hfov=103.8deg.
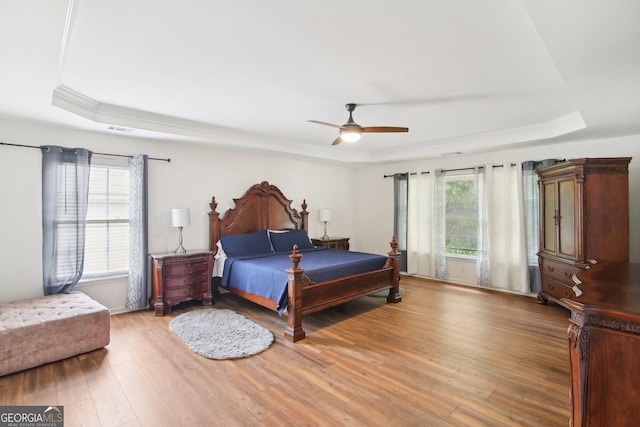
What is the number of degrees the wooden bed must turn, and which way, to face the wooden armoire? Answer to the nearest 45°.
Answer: approximately 45° to its left

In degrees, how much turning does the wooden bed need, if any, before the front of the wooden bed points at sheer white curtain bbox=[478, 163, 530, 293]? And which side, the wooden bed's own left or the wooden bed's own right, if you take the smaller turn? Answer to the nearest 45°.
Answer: approximately 45° to the wooden bed's own left

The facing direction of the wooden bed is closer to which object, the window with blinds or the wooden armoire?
the wooden armoire

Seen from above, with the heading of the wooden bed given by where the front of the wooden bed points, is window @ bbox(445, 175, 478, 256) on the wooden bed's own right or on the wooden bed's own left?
on the wooden bed's own left

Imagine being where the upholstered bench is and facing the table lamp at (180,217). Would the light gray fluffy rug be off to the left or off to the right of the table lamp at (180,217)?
right

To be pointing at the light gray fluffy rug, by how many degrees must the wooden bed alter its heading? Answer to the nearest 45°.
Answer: approximately 90° to its right

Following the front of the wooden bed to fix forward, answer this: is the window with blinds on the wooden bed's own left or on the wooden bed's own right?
on the wooden bed's own right

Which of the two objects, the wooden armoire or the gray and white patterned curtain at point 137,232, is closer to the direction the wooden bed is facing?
the wooden armoire

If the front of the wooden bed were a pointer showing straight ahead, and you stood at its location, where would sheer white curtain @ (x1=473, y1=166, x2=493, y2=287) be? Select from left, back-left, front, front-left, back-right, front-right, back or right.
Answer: front-left

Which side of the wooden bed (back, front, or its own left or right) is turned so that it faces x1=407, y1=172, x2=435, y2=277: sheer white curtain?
left

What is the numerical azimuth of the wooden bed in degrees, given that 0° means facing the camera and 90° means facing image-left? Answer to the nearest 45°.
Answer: approximately 315°
